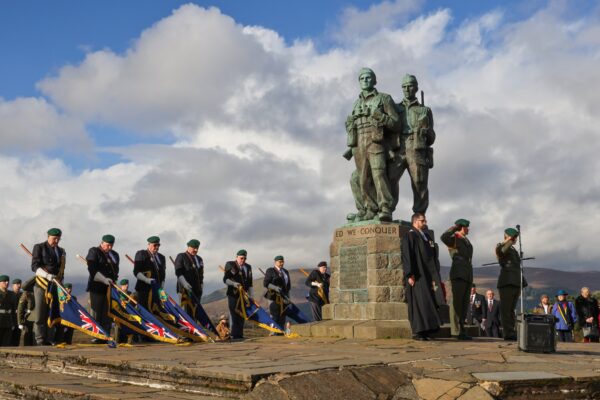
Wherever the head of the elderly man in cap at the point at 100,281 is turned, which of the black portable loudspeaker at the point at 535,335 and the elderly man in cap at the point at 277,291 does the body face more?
the black portable loudspeaker

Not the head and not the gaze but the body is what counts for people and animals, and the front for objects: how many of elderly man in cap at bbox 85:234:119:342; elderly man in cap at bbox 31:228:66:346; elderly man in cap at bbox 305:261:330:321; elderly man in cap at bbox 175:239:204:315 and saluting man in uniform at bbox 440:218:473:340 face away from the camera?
0

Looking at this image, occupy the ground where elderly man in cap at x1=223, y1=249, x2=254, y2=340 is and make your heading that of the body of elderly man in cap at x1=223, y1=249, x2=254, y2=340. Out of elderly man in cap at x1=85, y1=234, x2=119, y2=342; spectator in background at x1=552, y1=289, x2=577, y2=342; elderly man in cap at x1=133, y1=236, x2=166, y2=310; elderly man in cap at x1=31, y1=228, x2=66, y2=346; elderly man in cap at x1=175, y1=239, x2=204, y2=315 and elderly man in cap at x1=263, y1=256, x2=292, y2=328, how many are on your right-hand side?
4

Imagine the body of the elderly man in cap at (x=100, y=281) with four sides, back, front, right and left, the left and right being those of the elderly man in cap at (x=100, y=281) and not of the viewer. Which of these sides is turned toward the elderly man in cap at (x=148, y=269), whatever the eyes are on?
left

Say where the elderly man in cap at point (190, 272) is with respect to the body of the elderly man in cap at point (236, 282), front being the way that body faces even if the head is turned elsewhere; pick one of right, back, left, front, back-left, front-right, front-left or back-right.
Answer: right

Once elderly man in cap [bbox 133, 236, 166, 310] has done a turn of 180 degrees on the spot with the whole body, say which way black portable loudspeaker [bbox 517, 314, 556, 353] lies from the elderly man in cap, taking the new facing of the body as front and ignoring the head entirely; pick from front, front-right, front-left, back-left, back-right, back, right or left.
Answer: back

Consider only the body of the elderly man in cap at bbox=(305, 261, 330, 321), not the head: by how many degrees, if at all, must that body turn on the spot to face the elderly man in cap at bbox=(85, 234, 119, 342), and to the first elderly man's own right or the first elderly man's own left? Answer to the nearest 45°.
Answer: approximately 90° to the first elderly man's own right

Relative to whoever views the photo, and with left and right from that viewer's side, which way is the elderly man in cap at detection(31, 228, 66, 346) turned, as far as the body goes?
facing the viewer and to the right of the viewer

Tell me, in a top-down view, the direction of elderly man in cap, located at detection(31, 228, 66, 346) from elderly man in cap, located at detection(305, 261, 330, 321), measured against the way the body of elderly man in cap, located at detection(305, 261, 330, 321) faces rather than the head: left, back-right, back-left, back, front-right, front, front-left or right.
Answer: right

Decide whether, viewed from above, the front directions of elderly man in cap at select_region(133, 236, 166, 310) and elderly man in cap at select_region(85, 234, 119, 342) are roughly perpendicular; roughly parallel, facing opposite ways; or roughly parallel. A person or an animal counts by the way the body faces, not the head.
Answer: roughly parallel

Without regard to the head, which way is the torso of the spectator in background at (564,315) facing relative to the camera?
toward the camera

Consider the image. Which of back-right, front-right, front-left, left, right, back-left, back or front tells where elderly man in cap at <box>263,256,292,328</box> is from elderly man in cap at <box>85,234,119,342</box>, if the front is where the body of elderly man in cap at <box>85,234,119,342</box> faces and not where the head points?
left
